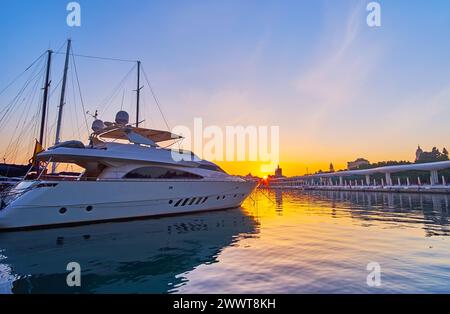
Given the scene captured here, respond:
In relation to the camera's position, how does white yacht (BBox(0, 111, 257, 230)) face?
facing away from the viewer and to the right of the viewer
